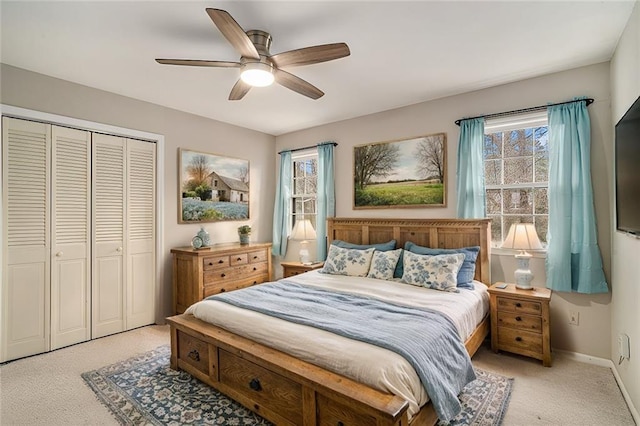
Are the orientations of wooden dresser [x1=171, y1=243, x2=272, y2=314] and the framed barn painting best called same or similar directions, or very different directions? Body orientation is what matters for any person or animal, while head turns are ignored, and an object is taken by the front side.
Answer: same or similar directions

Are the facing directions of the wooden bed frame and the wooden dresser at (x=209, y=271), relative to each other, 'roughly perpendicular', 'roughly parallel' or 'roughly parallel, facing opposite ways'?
roughly perpendicular

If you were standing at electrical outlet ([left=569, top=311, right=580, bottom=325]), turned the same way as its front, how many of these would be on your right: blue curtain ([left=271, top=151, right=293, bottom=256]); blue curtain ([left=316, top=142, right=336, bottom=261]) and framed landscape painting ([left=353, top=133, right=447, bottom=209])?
3

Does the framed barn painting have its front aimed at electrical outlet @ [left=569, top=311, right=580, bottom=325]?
yes

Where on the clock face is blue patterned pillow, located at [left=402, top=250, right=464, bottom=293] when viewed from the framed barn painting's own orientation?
The blue patterned pillow is roughly at 12 o'clock from the framed barn painting.

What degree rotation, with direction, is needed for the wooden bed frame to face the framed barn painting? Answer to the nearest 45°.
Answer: approximately 90° to its right

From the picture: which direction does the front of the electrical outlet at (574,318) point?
toward the camera

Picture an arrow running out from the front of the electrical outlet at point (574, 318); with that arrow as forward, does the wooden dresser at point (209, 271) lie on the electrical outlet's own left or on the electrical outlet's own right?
on the electrical outlet's own right

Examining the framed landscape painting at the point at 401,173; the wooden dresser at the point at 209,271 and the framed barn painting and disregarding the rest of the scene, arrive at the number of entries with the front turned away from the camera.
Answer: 0

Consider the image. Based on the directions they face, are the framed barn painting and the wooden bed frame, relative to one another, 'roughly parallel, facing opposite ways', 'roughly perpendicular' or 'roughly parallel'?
roughly perpendicular

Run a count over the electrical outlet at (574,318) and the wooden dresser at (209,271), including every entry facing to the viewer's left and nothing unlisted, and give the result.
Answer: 0

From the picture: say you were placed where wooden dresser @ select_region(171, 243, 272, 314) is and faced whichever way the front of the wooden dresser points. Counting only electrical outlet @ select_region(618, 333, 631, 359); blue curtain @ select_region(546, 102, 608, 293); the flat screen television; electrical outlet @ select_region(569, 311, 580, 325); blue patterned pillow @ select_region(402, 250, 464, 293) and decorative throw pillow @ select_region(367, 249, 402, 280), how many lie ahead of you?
6

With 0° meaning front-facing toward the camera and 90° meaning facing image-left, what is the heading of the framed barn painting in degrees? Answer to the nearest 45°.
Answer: approximately 315°

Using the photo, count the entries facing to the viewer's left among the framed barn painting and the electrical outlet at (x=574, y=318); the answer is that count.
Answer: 0

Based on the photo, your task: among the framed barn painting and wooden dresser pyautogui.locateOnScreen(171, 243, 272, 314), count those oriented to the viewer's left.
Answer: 0

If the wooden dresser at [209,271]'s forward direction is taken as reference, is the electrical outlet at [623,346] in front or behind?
in front

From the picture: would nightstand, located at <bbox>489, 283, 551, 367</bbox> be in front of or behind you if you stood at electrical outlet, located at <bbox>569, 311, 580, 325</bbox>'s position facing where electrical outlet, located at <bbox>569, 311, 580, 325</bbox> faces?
in front

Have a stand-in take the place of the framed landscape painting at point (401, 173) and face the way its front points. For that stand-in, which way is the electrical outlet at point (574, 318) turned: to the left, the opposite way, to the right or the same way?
the same way

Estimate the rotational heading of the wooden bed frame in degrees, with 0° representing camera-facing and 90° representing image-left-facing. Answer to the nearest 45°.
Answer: approximately 45°

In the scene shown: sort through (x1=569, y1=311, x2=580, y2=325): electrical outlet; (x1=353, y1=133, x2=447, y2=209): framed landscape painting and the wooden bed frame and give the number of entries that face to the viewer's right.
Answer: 0
